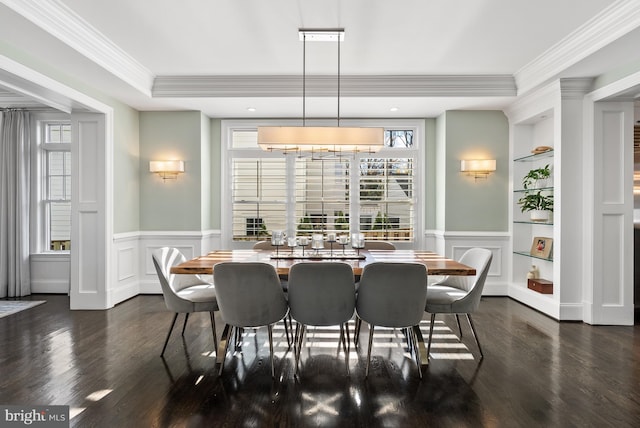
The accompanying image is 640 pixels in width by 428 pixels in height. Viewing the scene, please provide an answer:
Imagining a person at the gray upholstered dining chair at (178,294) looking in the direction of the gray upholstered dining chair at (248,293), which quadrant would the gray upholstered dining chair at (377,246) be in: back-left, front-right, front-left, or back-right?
front-left

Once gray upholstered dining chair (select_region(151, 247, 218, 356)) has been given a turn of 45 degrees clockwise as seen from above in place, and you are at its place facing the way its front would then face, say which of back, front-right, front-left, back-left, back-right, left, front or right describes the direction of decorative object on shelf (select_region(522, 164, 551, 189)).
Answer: front-left

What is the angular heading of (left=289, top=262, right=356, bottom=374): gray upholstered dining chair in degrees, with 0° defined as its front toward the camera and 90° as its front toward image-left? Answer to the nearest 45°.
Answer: approximately 180°

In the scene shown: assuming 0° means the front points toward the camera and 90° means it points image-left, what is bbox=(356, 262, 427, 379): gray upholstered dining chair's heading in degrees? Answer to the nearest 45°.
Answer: approximately 180°

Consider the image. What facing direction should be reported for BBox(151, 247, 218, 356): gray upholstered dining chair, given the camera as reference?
facing to the right of the viewer

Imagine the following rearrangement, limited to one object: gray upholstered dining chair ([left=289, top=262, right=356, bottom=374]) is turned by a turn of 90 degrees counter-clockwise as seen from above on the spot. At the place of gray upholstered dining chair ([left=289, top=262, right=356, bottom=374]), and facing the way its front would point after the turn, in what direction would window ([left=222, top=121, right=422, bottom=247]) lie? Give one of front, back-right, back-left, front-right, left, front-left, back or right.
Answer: right

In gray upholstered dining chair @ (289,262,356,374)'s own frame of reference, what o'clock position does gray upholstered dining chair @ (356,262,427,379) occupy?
gray upholstered dining chair @ (356,262,427,379) is roughly at 3 o'clock from gray upholstered dining chair @ (289,262,356,374).

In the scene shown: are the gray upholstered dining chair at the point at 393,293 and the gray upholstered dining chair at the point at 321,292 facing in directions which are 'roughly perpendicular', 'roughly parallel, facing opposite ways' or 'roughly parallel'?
roughly parallel

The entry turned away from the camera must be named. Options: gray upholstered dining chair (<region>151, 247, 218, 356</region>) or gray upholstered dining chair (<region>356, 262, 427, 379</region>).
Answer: gray upholstered dining chair (<region>356, 262, 427, 379</region>)

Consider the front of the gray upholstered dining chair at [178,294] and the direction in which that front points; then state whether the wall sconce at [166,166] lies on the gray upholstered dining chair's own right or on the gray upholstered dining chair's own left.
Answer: on the gray upholstered dining chair's own left

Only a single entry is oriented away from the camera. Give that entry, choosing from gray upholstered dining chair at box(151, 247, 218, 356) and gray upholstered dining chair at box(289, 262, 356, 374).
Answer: gray upholstered dining chair at box(289, 262, 356, 374)

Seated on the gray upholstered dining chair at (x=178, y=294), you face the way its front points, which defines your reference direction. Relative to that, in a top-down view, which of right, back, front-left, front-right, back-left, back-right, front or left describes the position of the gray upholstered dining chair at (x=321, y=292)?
front-right
